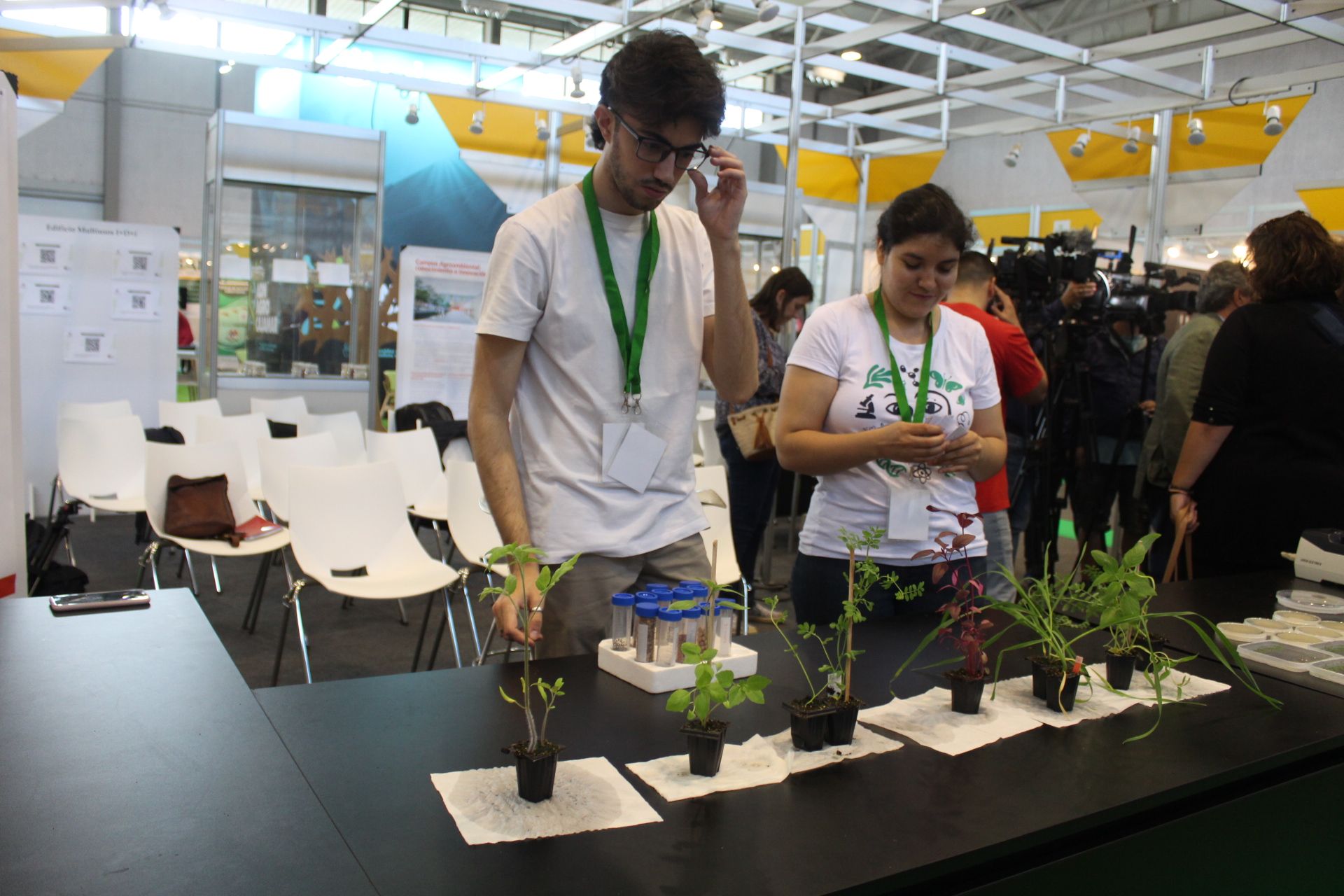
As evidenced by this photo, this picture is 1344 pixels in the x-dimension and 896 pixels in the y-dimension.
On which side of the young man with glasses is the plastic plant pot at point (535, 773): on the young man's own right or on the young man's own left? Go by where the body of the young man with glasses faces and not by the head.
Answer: on the young man's own right

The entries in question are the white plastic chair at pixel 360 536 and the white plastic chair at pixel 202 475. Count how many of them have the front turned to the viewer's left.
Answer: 0

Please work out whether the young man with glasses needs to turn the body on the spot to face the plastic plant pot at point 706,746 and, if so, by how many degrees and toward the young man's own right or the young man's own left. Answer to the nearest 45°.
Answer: approximately 45° to the young man's own right

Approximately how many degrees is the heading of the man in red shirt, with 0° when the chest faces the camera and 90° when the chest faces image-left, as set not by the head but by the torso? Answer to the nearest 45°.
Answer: approximately 225°

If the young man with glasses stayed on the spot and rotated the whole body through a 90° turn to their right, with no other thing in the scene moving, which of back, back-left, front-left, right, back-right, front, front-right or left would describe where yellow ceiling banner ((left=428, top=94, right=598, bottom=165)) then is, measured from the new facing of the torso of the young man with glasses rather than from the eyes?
back-right

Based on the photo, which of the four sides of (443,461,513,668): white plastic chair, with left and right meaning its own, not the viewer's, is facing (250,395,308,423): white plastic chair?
back

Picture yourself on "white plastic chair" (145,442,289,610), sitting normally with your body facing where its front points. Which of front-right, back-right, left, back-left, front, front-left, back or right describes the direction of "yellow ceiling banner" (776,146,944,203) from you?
left
